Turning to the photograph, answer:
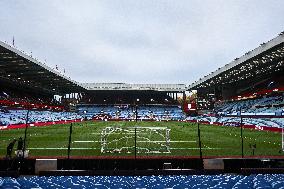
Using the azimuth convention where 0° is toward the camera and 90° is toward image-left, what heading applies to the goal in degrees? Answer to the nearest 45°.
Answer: approximately 180°
